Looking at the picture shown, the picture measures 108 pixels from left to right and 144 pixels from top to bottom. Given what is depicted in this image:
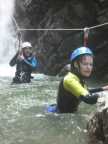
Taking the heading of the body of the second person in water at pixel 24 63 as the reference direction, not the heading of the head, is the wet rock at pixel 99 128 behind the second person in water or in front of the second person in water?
in front

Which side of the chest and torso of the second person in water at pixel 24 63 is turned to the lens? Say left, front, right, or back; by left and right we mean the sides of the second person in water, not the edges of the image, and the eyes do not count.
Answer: front

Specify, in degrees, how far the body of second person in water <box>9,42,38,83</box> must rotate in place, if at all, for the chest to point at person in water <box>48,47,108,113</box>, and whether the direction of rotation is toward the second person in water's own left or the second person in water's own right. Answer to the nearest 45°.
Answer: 0° — they already face them
